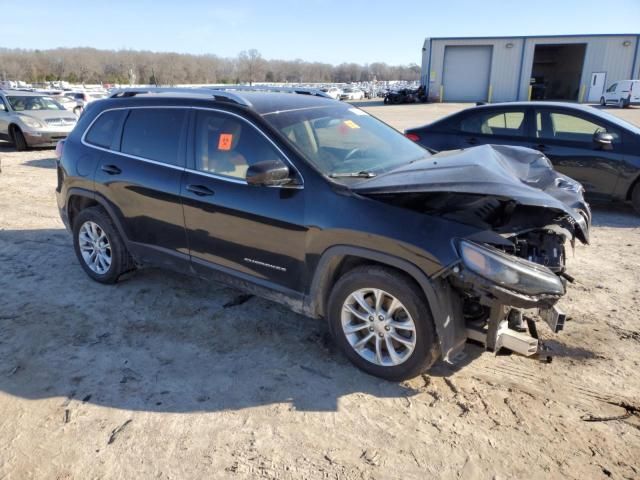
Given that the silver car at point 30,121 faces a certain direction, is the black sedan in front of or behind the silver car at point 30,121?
in front

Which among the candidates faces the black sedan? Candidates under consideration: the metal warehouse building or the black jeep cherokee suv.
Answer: the metal warehouse building

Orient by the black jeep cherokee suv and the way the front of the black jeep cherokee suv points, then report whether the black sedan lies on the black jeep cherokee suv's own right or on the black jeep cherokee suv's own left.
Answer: on the black jeep cherokee suv's own left

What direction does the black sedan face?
to the viewer's right

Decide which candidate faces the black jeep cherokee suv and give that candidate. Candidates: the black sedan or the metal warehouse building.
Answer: the metal warehouse building

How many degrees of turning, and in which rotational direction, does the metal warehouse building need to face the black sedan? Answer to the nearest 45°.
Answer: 0° — it already faces it

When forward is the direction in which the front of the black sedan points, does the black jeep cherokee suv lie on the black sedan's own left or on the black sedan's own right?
on the black sedan's own right

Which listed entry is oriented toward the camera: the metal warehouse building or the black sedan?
the metal warehouse building

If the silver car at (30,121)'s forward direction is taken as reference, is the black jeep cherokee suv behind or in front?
in front

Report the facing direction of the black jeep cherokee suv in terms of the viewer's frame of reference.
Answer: facing the viewer and to the right of the viewer

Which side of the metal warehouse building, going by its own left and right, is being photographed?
front

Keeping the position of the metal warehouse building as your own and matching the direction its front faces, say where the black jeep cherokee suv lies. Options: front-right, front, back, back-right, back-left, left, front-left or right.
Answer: front

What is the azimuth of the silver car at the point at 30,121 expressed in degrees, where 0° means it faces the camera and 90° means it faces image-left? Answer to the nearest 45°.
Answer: approximately 315°

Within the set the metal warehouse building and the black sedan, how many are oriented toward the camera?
1
